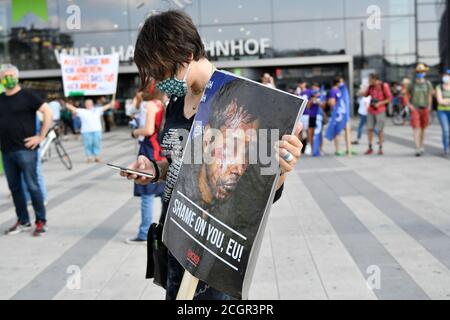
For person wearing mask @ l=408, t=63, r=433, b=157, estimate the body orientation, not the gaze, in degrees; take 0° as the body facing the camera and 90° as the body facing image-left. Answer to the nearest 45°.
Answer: approximately 0°

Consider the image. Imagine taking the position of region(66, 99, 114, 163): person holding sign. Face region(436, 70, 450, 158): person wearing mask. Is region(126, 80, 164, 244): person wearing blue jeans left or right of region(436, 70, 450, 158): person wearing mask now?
right

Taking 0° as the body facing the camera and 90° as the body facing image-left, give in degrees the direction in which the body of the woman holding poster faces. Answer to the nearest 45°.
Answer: approximately 45°

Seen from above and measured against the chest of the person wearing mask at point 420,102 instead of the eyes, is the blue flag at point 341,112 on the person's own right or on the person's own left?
on the person's own right

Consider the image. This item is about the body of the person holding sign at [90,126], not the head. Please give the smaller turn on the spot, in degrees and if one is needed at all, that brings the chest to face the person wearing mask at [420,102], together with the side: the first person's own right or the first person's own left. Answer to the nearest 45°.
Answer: approximately 45° to the first person's own left

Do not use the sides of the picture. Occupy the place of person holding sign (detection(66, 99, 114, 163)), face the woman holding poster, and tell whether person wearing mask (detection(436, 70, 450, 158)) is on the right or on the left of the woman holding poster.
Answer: left

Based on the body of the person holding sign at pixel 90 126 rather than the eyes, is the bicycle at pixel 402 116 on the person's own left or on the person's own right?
on the person's own left
